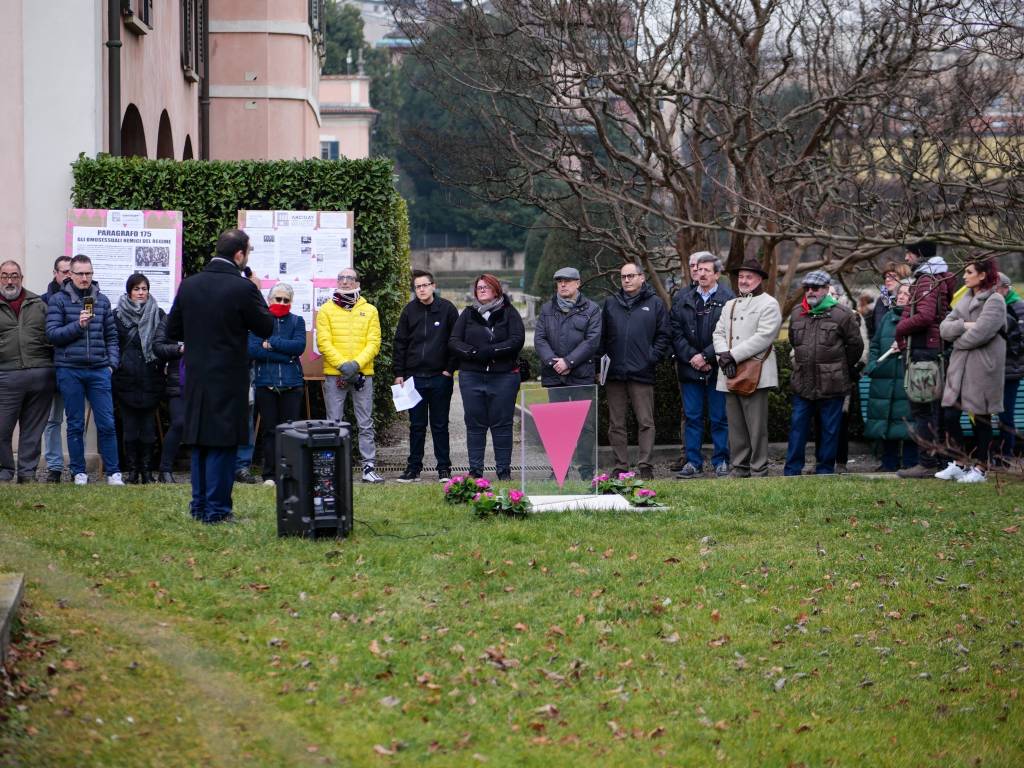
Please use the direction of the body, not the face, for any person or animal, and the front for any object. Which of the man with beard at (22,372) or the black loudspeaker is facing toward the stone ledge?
the man with beard

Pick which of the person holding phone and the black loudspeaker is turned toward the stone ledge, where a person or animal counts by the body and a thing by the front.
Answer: the person holding phone

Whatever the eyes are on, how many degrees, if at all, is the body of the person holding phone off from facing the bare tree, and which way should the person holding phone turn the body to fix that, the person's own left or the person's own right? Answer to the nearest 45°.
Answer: approximately 135° to the person's own left

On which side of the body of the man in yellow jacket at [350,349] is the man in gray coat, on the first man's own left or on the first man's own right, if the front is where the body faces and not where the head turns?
on the first man's own left

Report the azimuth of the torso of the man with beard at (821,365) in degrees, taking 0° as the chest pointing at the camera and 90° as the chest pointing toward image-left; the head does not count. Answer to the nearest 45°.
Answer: approximately 45°

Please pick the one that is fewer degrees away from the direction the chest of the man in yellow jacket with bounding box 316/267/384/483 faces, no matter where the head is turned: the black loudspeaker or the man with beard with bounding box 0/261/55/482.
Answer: the black loudspeaker

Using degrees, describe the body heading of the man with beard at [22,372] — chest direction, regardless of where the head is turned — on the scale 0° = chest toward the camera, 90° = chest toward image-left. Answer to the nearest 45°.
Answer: approximately 0°
